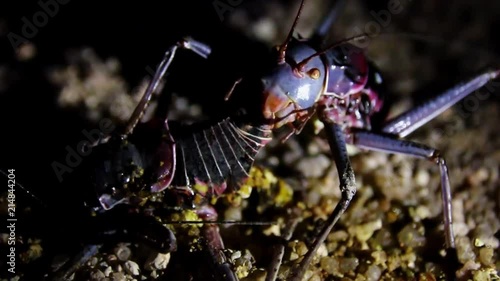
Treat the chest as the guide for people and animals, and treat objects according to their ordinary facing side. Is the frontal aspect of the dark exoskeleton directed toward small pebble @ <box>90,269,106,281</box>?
yes

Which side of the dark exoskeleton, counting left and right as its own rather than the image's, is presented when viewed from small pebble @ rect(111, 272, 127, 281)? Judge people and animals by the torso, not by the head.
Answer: front

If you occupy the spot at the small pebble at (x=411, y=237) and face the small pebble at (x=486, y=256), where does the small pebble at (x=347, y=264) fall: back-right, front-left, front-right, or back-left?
back-right

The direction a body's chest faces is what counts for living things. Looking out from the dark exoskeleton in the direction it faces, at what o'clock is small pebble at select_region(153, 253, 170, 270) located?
The small pebble is roughly at 12 o'clock from the dark exoskeleton.

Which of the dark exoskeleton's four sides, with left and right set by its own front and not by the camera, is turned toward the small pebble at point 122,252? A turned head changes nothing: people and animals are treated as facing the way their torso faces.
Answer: front

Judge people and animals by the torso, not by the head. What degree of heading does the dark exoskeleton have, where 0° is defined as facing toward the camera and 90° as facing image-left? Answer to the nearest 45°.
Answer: approximately 45°
